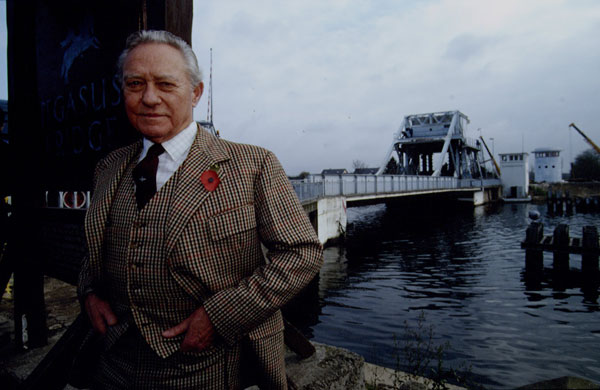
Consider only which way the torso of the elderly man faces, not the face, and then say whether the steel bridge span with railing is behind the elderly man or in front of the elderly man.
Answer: behind

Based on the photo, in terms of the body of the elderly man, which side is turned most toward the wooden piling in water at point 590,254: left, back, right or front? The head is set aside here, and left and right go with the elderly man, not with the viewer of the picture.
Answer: back

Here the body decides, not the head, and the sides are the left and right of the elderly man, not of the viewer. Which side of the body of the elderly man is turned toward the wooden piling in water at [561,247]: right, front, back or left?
back

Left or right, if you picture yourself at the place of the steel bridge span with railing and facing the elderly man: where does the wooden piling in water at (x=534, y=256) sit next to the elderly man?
left

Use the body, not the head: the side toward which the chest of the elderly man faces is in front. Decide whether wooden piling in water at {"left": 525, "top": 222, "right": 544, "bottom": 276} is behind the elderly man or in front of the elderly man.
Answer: behind

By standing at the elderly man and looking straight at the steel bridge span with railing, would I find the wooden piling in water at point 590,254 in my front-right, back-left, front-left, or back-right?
front-right

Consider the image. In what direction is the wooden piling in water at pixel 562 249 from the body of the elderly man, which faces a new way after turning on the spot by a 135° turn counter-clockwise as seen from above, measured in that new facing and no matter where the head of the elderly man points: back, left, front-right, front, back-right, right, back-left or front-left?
front-left
